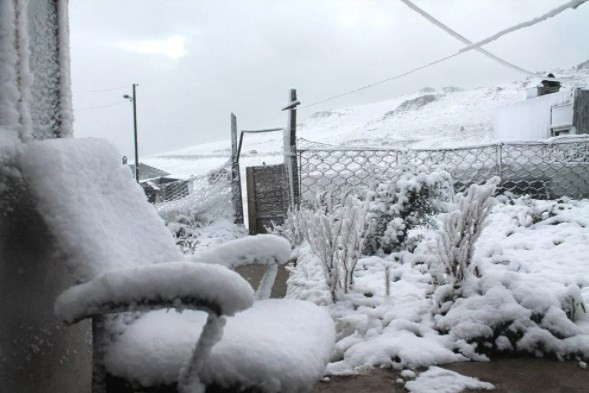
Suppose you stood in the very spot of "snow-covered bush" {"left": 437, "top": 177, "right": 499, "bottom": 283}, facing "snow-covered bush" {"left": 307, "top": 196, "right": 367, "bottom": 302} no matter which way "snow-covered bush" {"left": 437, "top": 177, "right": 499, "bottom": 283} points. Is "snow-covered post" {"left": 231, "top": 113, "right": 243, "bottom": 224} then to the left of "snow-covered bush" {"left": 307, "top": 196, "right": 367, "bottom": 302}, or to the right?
right

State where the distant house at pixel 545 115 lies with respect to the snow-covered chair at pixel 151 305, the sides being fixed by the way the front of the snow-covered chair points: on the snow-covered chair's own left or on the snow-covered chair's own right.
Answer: on the snow-covered chair's own left

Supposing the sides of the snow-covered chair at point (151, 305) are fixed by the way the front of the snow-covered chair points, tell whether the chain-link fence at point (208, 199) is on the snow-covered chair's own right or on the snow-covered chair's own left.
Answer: on the snow-covered chair's own left

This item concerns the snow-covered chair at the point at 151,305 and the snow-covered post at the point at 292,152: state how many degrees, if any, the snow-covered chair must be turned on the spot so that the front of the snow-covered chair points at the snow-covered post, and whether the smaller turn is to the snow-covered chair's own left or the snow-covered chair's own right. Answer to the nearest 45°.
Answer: approximately 135° to the snow-covered chair's own left

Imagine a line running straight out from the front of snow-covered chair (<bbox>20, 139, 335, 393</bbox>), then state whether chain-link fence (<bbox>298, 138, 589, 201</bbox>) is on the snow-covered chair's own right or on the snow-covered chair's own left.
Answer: on the snow-covered chair's own left

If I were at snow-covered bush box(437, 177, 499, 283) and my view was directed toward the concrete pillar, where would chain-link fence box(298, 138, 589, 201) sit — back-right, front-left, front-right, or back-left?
back-right

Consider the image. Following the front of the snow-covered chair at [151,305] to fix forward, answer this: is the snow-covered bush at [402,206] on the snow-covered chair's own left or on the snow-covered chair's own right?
on the snow-covered chair's own left

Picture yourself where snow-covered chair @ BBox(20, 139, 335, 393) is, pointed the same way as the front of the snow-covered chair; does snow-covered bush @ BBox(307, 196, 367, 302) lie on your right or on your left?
on your left

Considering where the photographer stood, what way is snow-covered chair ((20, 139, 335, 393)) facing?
facing the viewer and to the right of the viewer

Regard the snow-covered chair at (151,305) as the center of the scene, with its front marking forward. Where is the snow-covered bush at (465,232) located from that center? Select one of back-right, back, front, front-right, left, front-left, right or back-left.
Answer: left

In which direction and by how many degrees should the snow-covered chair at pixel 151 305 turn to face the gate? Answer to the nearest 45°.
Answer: approximately 135° to its left
